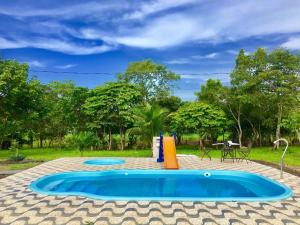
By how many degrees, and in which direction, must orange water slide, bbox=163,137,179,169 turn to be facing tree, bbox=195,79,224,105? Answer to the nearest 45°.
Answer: approximately 180°

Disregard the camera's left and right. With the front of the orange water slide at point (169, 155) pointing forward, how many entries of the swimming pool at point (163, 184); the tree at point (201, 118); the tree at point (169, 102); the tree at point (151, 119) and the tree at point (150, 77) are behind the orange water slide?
4

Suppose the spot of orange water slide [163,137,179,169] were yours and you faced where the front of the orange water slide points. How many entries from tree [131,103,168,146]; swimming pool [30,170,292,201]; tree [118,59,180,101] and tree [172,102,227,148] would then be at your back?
3

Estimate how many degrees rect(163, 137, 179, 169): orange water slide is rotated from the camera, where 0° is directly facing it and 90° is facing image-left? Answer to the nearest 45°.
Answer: approximately 0°

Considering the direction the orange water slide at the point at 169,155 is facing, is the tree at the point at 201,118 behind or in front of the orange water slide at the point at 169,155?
behind

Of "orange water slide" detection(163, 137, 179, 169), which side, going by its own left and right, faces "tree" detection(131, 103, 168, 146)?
back

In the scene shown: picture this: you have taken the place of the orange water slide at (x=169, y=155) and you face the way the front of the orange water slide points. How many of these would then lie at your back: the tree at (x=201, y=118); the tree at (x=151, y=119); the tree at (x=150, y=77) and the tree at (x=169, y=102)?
4

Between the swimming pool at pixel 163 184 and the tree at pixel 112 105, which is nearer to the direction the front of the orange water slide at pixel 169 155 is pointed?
the swimming pool

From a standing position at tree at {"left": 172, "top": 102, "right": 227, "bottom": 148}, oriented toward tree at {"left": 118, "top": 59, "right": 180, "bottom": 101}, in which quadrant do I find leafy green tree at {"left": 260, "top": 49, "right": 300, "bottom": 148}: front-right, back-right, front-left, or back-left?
back-right

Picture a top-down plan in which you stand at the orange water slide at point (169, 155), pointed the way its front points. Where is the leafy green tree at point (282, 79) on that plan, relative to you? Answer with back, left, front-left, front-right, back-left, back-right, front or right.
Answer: back-left

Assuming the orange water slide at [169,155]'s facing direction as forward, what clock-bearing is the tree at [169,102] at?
The tree is roughly at 6 o'clock from the orange water slide.

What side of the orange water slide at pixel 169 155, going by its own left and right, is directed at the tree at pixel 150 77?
back

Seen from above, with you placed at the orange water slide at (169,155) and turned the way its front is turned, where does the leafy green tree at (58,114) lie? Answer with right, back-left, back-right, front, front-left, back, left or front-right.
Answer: back-right
